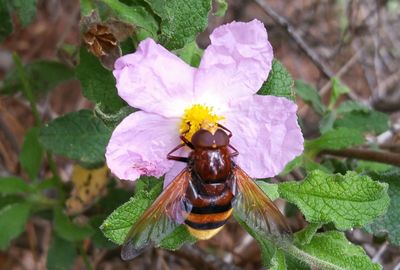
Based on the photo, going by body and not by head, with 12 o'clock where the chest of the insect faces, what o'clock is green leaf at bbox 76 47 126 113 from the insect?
The green leaf is roughly at 10 o'clock from the insect.

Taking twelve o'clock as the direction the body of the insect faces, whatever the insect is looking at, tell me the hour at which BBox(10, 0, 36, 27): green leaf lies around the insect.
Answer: The green leaf is roughly at 10 o'clock from the insect.

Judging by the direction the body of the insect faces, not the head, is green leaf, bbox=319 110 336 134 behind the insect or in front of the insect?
in front

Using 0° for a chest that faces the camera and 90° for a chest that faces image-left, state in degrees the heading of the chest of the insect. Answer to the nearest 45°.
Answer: approximately 180°

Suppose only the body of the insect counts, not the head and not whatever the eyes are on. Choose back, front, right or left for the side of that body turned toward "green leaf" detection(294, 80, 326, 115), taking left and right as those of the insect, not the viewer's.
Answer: front

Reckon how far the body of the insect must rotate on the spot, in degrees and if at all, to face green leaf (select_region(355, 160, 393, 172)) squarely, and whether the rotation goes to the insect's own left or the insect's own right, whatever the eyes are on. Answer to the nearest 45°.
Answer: approximately 45° to the insect's own right
